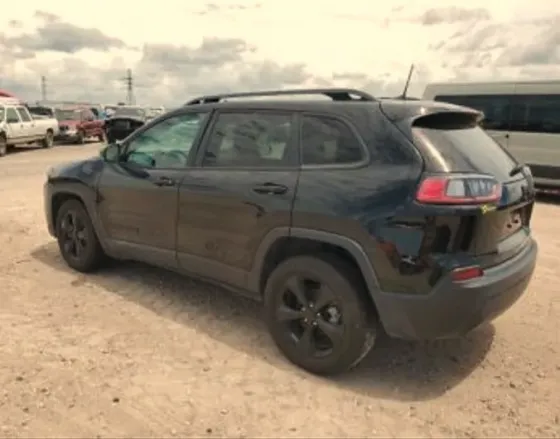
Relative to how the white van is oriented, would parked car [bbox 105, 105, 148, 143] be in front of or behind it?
behind

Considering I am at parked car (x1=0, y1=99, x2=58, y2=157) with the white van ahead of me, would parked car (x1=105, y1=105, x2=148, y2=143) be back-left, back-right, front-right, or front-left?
front-left

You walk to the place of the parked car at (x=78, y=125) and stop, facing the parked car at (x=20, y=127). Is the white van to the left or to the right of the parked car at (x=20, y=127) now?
left

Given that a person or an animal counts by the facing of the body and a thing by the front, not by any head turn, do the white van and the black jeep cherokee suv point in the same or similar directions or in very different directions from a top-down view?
very different directions

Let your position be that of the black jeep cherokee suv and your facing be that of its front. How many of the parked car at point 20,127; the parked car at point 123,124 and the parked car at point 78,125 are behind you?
0

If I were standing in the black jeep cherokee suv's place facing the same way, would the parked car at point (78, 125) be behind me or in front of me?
in front

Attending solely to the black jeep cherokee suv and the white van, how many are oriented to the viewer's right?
1

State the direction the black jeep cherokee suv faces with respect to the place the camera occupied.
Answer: facing away from the viewer and to the left of the viewer

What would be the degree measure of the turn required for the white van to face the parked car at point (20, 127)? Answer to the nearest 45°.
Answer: approximately 180°

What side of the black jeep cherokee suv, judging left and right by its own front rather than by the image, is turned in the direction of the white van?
right

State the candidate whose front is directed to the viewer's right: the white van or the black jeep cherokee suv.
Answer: the white van

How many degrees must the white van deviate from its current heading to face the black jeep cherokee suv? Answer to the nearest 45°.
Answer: approximately 90° to its right

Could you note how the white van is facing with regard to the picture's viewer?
facing to the right of the viewer

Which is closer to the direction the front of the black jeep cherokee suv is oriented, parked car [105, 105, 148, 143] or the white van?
the parked car

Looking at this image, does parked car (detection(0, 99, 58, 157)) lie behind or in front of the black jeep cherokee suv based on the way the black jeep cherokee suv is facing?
in front
